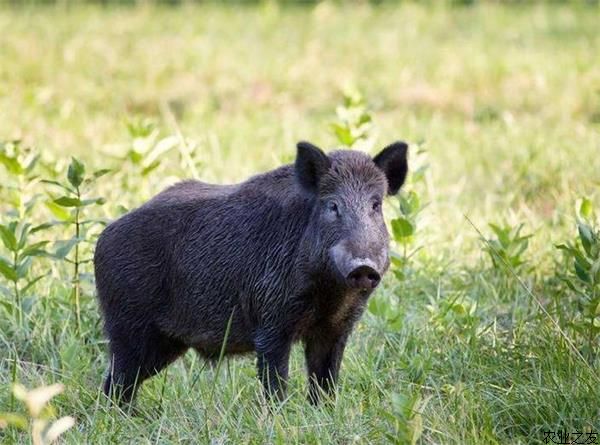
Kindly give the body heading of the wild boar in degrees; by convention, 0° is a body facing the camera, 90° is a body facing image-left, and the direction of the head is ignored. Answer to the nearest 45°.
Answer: approximately 315°
